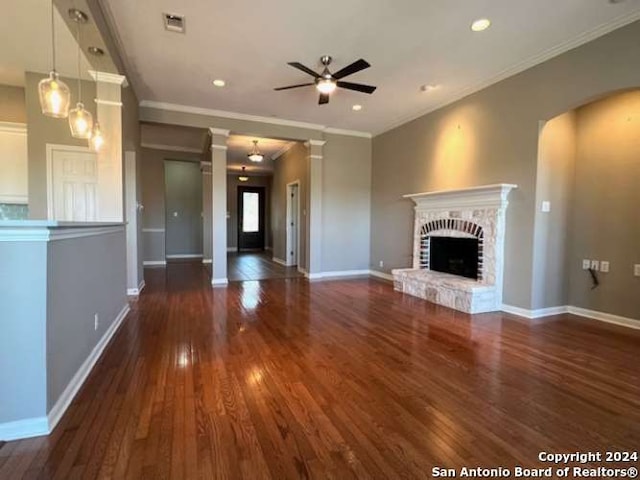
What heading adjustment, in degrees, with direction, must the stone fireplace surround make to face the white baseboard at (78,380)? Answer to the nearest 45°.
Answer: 0° — it already faces it

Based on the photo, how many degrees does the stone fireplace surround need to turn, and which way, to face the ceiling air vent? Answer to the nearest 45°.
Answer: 0° — it already faces it

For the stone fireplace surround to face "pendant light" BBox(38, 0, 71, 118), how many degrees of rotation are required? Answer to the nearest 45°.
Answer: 0° — it already faces it

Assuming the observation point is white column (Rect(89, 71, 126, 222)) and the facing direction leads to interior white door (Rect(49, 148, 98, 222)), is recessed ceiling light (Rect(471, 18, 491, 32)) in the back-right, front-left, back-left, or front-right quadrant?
back-right

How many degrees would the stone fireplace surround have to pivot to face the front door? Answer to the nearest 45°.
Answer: approximately 90° to its right

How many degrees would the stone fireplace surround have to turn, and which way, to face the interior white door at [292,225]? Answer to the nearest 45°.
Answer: approximately 90° to its right

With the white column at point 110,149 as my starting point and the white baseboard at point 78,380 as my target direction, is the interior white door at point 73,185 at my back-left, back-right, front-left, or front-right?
back-right

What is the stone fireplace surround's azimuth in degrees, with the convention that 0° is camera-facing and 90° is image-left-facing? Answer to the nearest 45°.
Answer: approximately 45°

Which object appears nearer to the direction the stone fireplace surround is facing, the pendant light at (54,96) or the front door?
the pendant light

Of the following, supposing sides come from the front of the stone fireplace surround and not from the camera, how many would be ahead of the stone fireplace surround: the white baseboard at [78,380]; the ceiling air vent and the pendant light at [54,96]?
3

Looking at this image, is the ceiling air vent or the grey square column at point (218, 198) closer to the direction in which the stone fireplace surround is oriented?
the ceiling air vent
